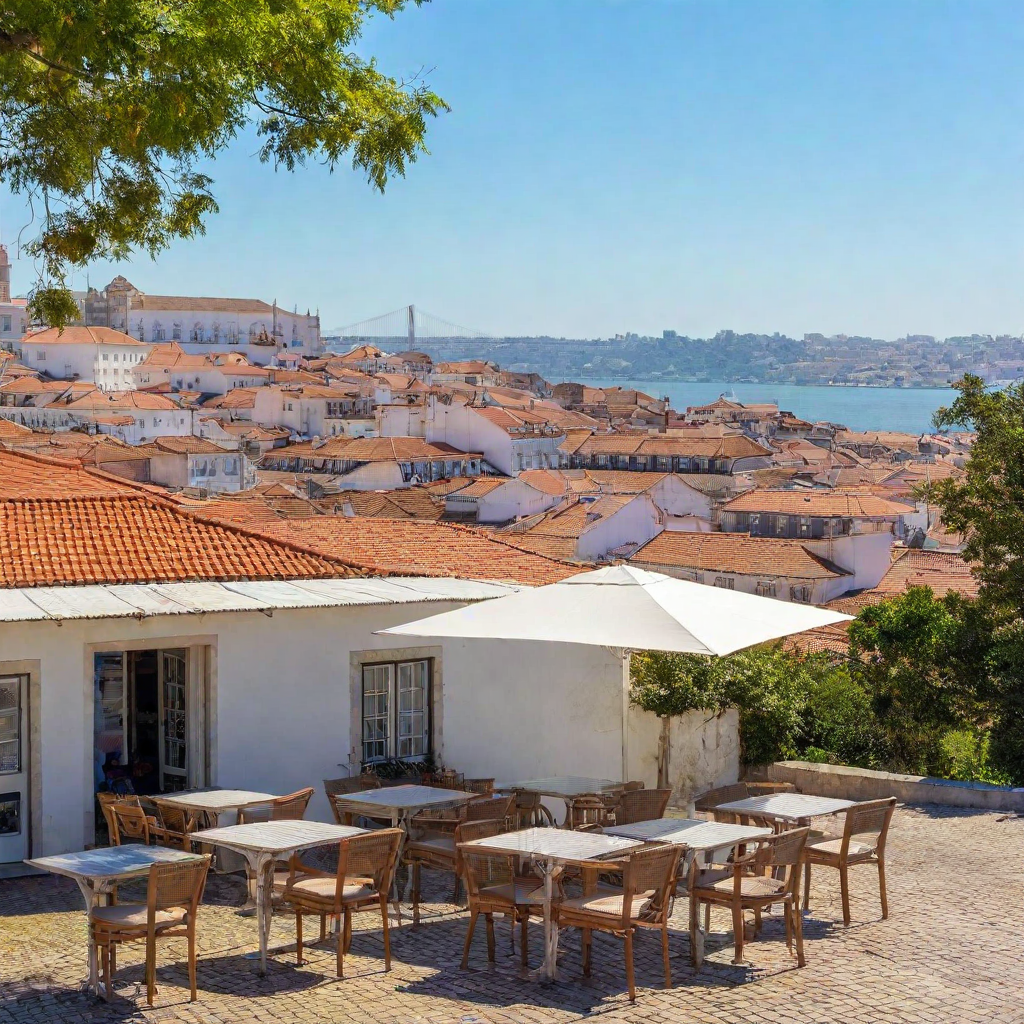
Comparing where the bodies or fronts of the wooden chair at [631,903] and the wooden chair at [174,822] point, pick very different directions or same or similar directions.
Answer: very different directions

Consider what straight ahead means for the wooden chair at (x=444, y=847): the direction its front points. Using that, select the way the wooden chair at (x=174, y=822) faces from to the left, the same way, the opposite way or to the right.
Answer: the opposite way
